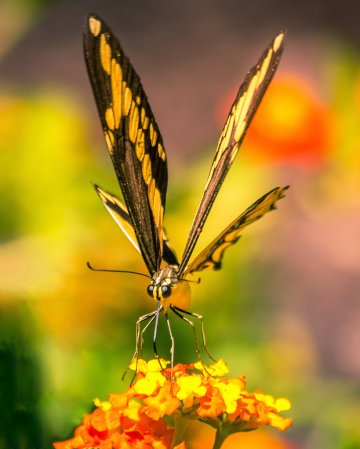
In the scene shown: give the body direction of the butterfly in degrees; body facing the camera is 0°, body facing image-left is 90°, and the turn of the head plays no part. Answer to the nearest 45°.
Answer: approximately 45°
